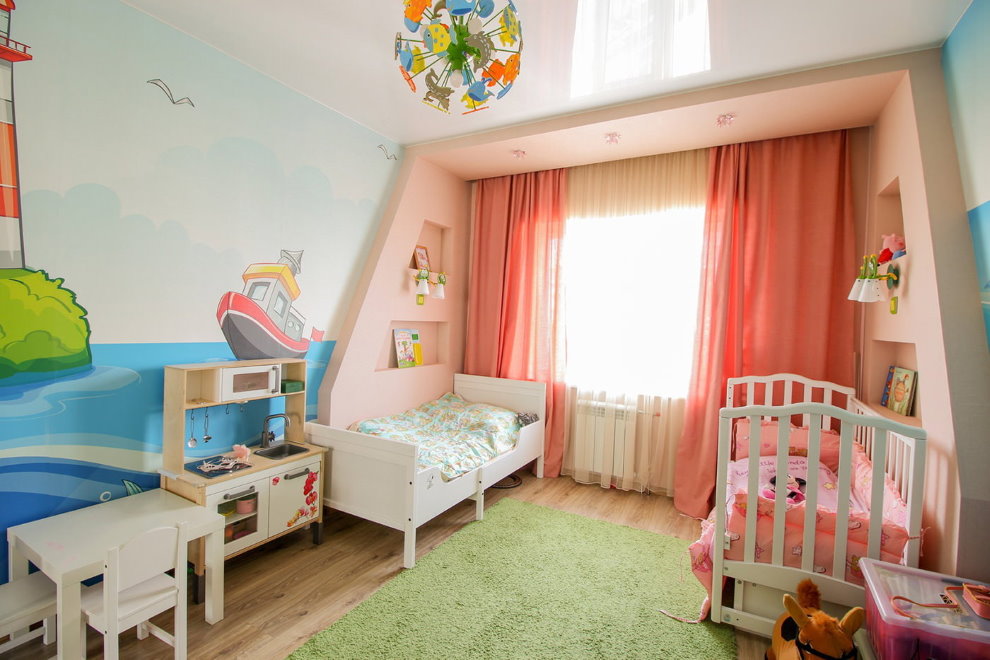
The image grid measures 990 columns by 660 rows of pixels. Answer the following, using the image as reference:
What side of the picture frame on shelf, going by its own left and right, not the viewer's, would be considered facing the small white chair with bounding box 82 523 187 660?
right

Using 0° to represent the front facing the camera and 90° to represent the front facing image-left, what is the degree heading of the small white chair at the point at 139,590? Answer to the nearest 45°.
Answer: approximately 135°

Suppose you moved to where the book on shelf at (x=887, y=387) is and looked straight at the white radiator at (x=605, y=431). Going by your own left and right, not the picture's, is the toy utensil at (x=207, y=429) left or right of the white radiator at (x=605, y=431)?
left

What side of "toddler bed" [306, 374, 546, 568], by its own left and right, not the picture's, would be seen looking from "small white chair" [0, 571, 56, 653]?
front

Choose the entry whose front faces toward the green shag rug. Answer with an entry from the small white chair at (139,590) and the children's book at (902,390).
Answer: the children's book

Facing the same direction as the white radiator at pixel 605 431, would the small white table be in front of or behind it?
in front

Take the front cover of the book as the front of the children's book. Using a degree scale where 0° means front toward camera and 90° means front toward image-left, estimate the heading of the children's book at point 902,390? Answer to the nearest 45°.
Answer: approximately 45°

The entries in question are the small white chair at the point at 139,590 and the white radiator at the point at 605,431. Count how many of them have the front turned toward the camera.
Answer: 1

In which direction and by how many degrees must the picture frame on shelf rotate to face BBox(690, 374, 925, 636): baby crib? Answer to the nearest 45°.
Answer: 0° — it already faces it

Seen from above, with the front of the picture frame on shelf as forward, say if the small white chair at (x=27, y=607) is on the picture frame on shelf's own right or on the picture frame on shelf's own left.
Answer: on the picture frame on shelf's own right
